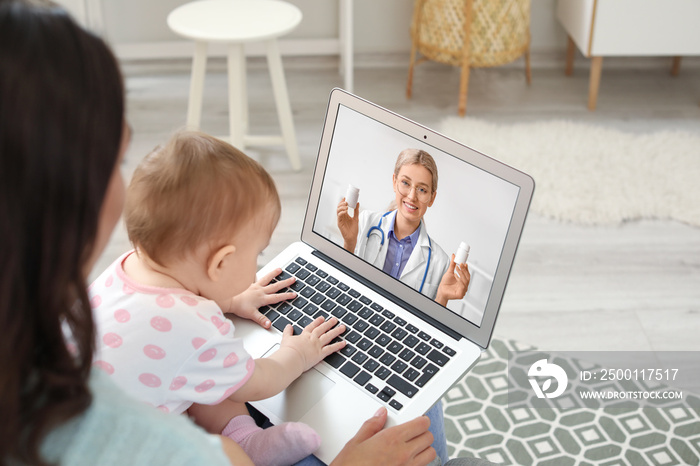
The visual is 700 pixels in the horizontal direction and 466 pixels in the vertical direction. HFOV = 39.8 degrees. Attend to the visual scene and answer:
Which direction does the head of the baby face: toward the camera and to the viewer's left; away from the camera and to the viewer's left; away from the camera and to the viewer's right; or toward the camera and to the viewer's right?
away from the camera and to the viewer's right

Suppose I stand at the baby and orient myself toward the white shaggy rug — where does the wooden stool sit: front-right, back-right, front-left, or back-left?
front-left

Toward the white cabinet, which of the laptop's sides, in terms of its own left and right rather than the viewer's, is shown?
back

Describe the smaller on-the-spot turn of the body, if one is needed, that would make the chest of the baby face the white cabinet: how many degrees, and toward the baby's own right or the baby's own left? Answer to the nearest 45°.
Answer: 0° — they already face it

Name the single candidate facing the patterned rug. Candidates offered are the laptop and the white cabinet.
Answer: the white cabinet

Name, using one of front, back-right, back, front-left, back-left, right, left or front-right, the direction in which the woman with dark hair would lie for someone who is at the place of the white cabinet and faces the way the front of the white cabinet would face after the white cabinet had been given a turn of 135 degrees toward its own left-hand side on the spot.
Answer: back-right

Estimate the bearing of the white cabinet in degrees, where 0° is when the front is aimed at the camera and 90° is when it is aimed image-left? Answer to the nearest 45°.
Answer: approximately 0°

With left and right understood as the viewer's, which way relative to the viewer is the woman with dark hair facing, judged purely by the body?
facing away from the viewer and to the right of the viewer

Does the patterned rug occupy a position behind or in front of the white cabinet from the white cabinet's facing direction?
in front

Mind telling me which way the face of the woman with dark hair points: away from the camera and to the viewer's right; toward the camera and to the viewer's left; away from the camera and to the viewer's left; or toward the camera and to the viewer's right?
away from the camera and to the viewer's right

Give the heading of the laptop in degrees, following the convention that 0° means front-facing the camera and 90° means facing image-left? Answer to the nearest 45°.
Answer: approximately 45°

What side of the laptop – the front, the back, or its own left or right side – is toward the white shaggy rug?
back

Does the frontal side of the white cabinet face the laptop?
yes

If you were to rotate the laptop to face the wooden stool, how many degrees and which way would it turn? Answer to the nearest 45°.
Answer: approximately 135° to its right

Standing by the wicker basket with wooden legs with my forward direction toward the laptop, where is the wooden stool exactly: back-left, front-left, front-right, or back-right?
front-right

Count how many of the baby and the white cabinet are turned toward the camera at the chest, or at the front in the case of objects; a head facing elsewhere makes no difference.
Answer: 1
